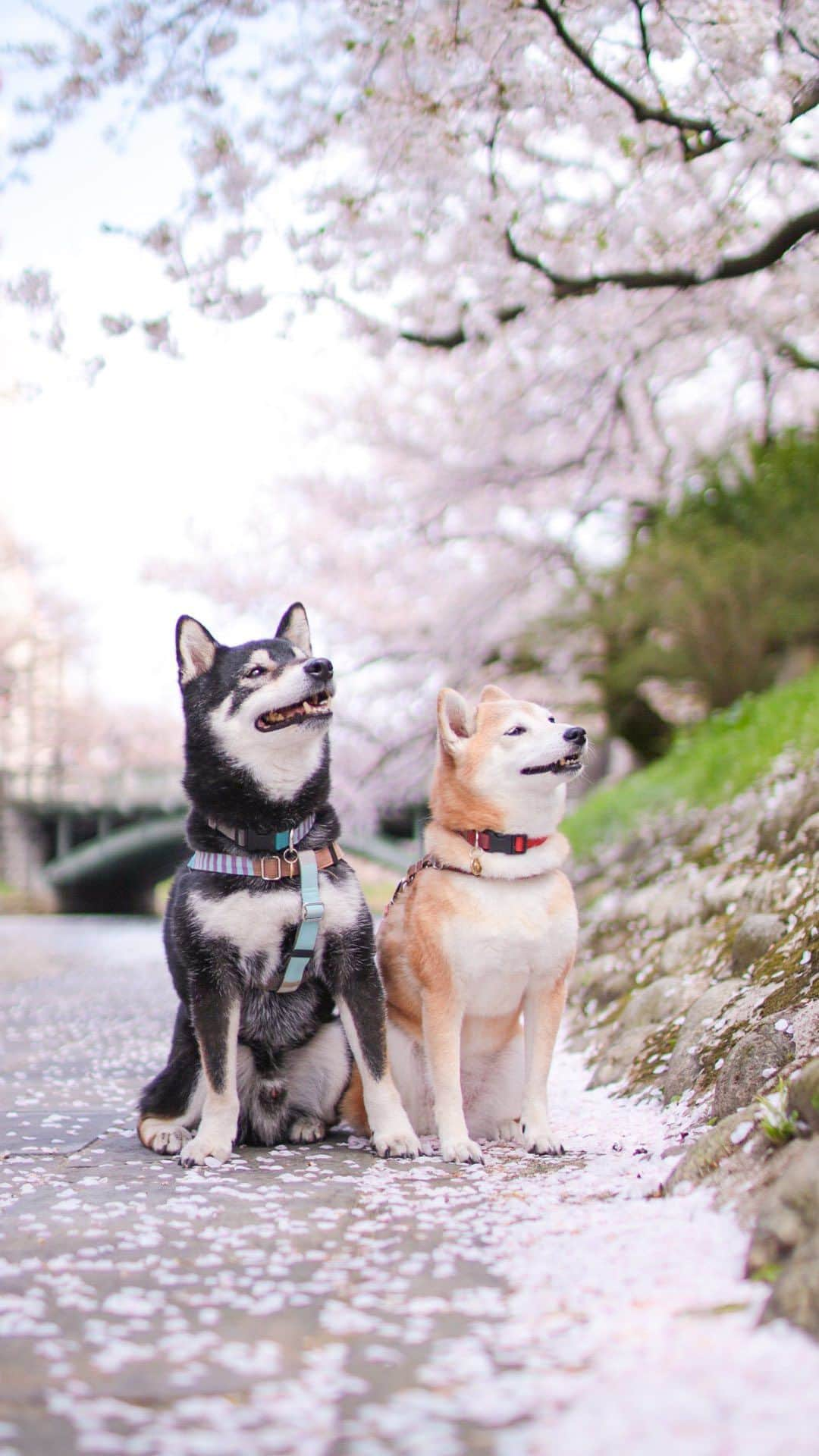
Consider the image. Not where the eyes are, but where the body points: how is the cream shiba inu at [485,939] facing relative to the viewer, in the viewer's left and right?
facing the viewer and to the right of the viewer

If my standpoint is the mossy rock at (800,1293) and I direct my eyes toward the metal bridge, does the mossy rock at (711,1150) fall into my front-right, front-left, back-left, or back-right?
front-right

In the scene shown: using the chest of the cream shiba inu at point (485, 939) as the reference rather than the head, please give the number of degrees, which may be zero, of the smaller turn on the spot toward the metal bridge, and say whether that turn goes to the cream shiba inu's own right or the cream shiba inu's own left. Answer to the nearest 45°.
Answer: approximately 135° to the cream shiba inu's own left

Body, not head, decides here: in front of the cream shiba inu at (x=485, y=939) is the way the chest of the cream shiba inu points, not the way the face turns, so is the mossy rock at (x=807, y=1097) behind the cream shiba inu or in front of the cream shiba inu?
in front

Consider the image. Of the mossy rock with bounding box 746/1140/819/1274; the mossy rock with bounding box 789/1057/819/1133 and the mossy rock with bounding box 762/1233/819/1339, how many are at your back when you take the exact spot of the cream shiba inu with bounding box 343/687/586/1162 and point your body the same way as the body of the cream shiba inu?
0
